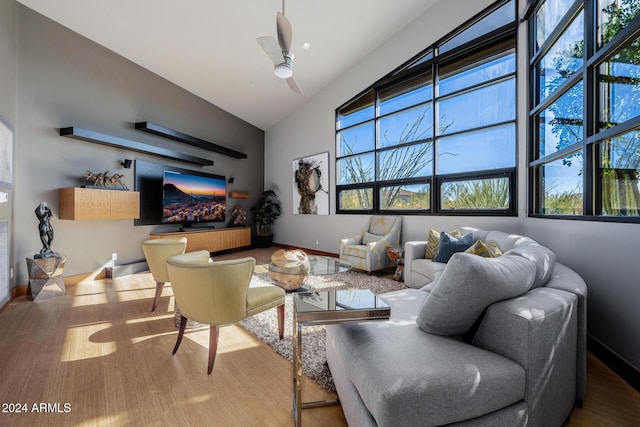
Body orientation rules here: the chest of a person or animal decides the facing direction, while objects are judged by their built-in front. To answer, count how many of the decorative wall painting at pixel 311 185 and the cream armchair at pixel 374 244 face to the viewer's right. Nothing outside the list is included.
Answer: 0

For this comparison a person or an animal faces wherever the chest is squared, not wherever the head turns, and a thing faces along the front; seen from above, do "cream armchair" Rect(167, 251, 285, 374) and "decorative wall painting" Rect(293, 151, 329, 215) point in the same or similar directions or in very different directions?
very different directions

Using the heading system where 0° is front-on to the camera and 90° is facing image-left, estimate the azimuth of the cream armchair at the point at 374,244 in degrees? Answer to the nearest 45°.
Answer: approximately 45°

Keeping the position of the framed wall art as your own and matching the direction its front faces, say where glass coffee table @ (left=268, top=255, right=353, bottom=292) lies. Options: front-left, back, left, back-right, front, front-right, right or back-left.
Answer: front-right

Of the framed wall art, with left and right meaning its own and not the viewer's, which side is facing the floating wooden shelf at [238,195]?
front

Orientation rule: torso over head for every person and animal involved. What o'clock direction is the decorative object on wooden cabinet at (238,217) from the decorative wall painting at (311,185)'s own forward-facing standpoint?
The decorative object on wooden cabinet is roughly at 2 o'clock from the decorative wall painting.

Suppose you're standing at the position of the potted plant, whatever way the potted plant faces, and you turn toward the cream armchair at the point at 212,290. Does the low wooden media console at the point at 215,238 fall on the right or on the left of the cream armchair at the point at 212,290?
right

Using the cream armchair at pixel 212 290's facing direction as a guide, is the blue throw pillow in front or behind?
in front

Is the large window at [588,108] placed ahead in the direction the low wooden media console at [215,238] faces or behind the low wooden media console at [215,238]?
ahead

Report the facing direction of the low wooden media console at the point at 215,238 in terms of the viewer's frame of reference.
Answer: facing the viewer and to the right of the viewer

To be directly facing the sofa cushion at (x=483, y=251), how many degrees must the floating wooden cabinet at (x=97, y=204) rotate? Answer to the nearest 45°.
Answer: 0° — it already faces it
